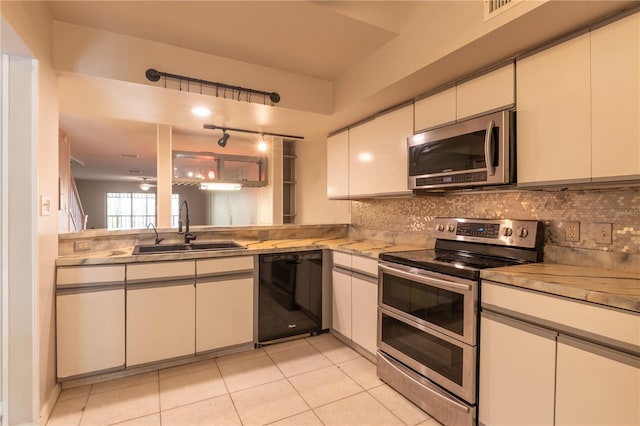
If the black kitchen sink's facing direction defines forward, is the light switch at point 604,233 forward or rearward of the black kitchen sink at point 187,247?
forward

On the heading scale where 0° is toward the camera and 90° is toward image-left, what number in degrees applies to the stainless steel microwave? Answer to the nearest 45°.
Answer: approximately 45°

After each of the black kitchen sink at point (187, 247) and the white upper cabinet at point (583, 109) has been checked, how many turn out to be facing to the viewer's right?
0

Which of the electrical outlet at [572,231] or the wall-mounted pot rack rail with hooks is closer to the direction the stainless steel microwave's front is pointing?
the wall-mounted pot rack rail with hooks

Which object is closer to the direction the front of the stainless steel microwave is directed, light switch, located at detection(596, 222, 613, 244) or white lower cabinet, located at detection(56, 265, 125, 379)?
the white lower cabinet

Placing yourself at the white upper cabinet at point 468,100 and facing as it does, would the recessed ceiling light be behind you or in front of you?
in front

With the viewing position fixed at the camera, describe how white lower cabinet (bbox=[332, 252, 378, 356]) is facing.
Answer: facing the viewer and to the left of the viewer

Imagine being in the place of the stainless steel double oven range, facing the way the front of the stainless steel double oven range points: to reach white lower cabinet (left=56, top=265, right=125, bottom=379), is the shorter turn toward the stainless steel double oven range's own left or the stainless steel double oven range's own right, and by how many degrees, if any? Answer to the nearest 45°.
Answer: approximately 45° to the stainless steel double oven range's own right

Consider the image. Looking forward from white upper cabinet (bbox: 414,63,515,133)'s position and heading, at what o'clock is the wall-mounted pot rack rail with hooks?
The wall-mounted pot rack rail with hooks is roughly at 1 o'clock from the white upper cabinet.

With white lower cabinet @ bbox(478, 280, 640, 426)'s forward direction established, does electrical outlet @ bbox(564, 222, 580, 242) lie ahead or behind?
behind
